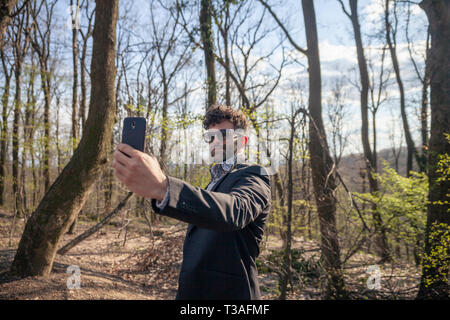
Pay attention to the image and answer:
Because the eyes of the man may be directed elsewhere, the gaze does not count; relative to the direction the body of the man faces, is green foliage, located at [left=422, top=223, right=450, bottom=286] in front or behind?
behind

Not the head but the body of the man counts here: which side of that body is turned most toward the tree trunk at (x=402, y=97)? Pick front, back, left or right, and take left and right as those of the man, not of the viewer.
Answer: back

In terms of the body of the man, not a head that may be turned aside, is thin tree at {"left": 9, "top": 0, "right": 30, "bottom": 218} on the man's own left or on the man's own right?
on the man's own right

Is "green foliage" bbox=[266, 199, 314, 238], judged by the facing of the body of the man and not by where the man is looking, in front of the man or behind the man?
behind

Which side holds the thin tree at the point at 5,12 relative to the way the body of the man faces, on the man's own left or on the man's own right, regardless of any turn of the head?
on the man's own right

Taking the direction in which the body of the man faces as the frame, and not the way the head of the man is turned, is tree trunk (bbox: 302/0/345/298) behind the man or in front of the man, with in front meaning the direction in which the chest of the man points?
behind

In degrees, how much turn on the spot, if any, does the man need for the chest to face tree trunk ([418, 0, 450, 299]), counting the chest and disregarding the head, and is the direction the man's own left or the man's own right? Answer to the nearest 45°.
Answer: approximately 180°

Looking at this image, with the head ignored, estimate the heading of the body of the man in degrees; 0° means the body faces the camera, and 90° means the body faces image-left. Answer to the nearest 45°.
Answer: approximately 45°

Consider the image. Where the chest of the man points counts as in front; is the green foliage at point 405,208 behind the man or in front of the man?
behind
